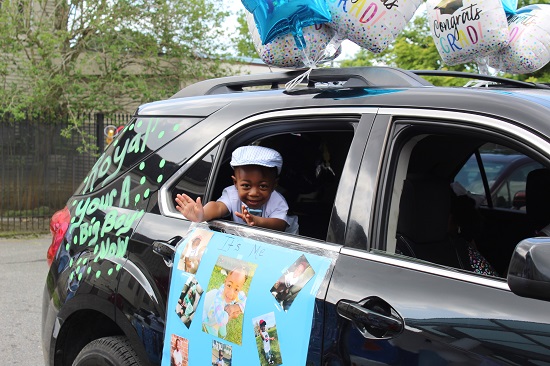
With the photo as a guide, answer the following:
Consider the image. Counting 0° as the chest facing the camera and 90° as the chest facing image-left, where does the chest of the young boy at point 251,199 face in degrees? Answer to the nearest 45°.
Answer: approximately 0°

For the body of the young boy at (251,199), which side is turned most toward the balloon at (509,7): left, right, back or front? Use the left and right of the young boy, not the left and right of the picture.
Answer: left

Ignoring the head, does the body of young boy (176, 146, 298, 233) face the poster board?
yes

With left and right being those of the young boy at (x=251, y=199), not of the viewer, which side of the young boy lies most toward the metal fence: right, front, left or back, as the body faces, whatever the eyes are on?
back

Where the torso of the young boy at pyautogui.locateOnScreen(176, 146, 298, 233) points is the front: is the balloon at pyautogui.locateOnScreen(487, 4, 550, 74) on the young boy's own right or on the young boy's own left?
on the young boy's own left

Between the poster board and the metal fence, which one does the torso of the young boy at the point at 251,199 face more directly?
the poster board
